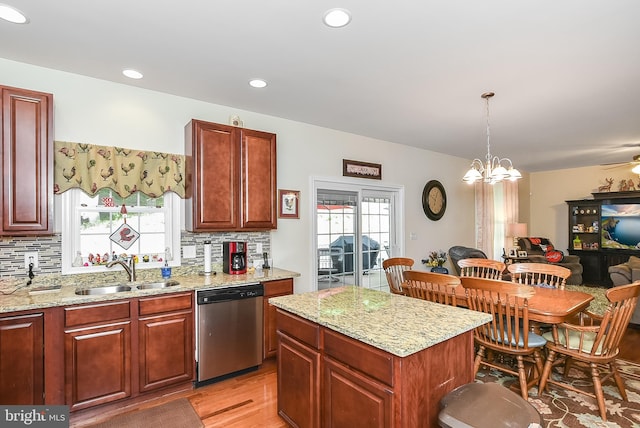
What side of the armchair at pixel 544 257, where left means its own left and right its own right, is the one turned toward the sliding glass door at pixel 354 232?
right

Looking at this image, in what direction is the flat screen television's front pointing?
toward the camera

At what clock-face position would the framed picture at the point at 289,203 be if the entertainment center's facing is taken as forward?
The framed picture is roughly at 1 o'clock from the entertainment center.

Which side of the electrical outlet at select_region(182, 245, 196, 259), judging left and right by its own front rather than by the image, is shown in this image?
front

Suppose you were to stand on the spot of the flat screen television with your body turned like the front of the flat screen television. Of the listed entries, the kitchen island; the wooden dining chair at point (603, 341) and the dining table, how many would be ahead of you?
3

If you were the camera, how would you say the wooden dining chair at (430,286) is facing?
facing away from the viewer and to the right of the viewer

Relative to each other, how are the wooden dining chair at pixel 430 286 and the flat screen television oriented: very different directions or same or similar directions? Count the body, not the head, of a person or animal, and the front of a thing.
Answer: very different directions

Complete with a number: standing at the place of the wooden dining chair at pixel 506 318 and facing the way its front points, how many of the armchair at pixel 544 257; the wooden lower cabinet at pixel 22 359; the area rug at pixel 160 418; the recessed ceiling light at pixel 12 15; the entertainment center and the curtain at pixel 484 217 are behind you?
3

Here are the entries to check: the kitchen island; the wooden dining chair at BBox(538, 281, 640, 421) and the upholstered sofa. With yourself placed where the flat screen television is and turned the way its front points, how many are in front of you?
3

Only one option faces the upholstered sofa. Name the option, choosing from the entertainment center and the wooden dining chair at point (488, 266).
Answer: the entertainment center

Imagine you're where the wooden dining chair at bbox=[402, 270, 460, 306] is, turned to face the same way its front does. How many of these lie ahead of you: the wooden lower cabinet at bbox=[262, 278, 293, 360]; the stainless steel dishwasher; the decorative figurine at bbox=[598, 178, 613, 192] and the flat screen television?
2

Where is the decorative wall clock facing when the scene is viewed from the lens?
facing the viewer and to the right of the viewer

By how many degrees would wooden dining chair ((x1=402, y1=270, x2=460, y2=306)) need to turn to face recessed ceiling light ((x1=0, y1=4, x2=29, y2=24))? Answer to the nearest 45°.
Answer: approximately 180°

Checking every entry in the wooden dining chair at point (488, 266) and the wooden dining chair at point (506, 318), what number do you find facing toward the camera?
1

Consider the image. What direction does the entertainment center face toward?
toward the camera
